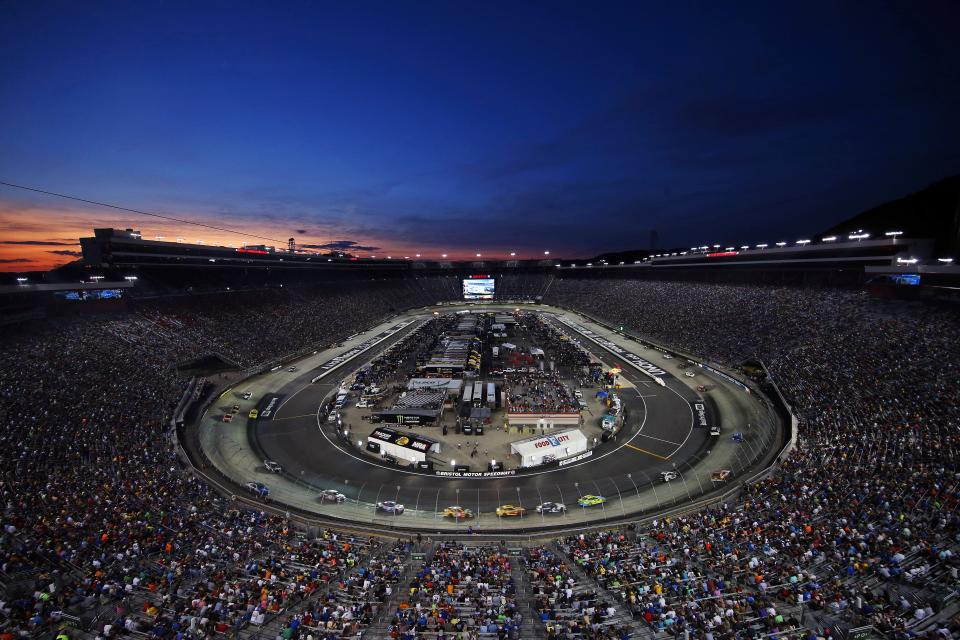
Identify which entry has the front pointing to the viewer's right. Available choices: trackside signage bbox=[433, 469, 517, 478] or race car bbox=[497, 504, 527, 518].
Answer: the race car

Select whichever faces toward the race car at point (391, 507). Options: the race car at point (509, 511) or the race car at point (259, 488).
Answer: the race car at point (259, 488)

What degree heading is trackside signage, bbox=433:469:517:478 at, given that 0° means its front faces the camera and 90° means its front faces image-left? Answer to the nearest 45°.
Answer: approximately 0°

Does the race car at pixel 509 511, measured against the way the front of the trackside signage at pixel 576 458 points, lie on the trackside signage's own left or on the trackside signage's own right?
on the trackside signage's own right

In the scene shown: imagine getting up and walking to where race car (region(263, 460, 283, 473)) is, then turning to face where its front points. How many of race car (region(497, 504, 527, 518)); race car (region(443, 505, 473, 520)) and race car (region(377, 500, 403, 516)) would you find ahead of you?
3

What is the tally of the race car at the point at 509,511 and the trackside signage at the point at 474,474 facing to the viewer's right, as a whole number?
1

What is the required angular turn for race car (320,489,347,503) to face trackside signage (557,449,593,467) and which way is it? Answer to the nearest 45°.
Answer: approximately 45° to its left

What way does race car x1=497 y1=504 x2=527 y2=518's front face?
to the viewer's right
